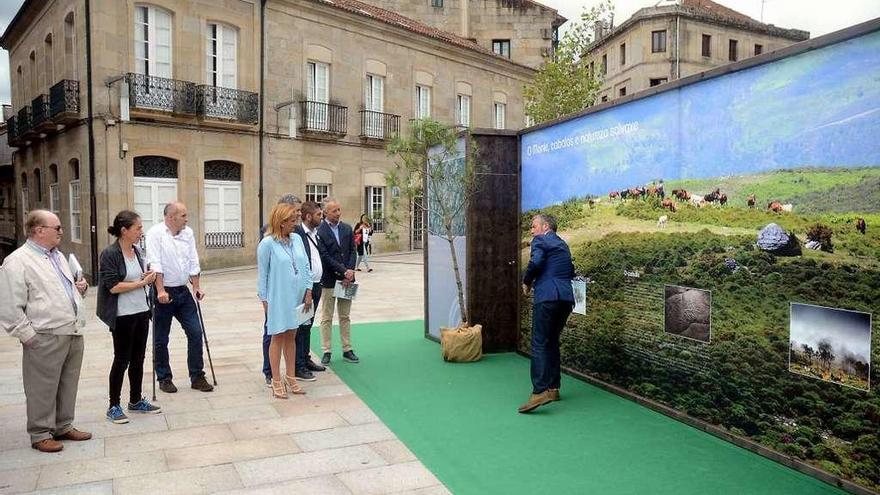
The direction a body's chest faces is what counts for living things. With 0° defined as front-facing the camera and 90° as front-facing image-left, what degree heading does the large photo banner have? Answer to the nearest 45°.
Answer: approximately 45°

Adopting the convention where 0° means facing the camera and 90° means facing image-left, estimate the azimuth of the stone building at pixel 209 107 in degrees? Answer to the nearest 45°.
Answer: approximately 315°

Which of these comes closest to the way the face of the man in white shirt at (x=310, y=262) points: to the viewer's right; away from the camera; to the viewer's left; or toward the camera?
to the viewer's right

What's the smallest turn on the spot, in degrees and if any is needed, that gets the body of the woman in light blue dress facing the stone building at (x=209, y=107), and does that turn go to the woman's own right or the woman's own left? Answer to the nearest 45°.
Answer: approximately 135° to the woman's own left

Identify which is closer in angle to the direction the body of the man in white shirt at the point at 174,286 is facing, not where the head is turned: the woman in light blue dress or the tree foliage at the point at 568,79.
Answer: the woman in light blue dress

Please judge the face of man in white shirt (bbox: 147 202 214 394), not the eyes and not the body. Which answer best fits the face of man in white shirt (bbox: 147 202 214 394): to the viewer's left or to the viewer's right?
to the viewer's right

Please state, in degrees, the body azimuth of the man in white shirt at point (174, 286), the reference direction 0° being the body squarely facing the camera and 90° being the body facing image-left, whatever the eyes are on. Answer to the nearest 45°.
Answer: approximately 315°
